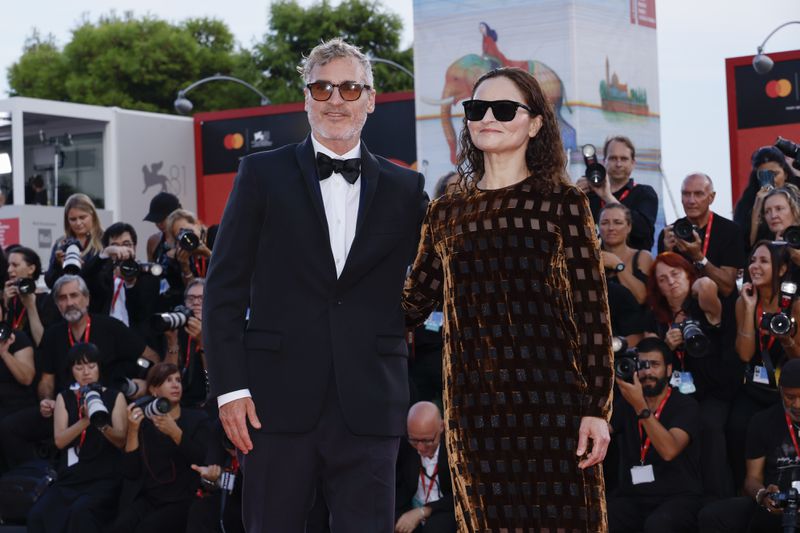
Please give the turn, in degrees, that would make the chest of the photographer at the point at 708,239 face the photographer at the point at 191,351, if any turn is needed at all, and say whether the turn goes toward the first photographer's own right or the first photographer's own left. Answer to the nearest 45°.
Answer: approximately 45° to the first photographer's own right

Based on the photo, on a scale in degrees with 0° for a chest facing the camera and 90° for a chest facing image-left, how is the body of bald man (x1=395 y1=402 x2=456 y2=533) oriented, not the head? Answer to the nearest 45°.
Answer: approximately 0°

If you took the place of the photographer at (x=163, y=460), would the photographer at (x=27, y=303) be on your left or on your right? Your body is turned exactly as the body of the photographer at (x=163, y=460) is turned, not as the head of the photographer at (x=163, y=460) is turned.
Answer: on your right

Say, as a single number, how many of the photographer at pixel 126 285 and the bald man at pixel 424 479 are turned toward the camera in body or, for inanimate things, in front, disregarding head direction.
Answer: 2
